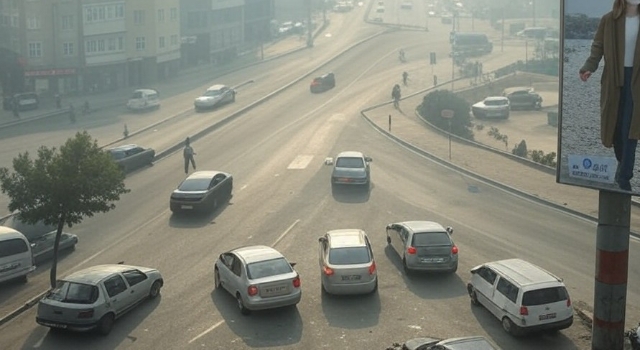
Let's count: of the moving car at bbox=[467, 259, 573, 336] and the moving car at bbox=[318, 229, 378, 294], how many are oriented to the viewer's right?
0

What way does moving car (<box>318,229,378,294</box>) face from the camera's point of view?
away from the camera

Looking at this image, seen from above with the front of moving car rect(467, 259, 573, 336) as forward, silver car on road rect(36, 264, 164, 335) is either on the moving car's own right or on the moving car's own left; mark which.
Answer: on the moving car's own left

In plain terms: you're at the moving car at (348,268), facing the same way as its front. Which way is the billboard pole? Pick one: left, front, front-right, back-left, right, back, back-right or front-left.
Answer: back-right

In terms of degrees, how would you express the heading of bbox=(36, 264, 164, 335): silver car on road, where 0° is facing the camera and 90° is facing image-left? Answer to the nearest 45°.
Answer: approximately 225°

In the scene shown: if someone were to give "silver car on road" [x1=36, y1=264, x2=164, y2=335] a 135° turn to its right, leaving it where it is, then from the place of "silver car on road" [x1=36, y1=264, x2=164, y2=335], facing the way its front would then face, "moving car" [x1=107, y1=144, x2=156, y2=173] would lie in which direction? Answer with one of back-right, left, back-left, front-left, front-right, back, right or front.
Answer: back

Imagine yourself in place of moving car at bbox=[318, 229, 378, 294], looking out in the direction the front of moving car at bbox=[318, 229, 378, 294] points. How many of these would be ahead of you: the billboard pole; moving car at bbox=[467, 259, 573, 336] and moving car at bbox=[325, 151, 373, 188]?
1

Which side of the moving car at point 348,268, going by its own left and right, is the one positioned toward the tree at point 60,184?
left

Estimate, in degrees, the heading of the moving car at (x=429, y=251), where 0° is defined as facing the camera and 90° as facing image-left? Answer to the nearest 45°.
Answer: approximately 135°

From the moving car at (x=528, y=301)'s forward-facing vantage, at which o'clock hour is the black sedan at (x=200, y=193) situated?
The black sedan is roughly at 12 o'clock from the moving car.
